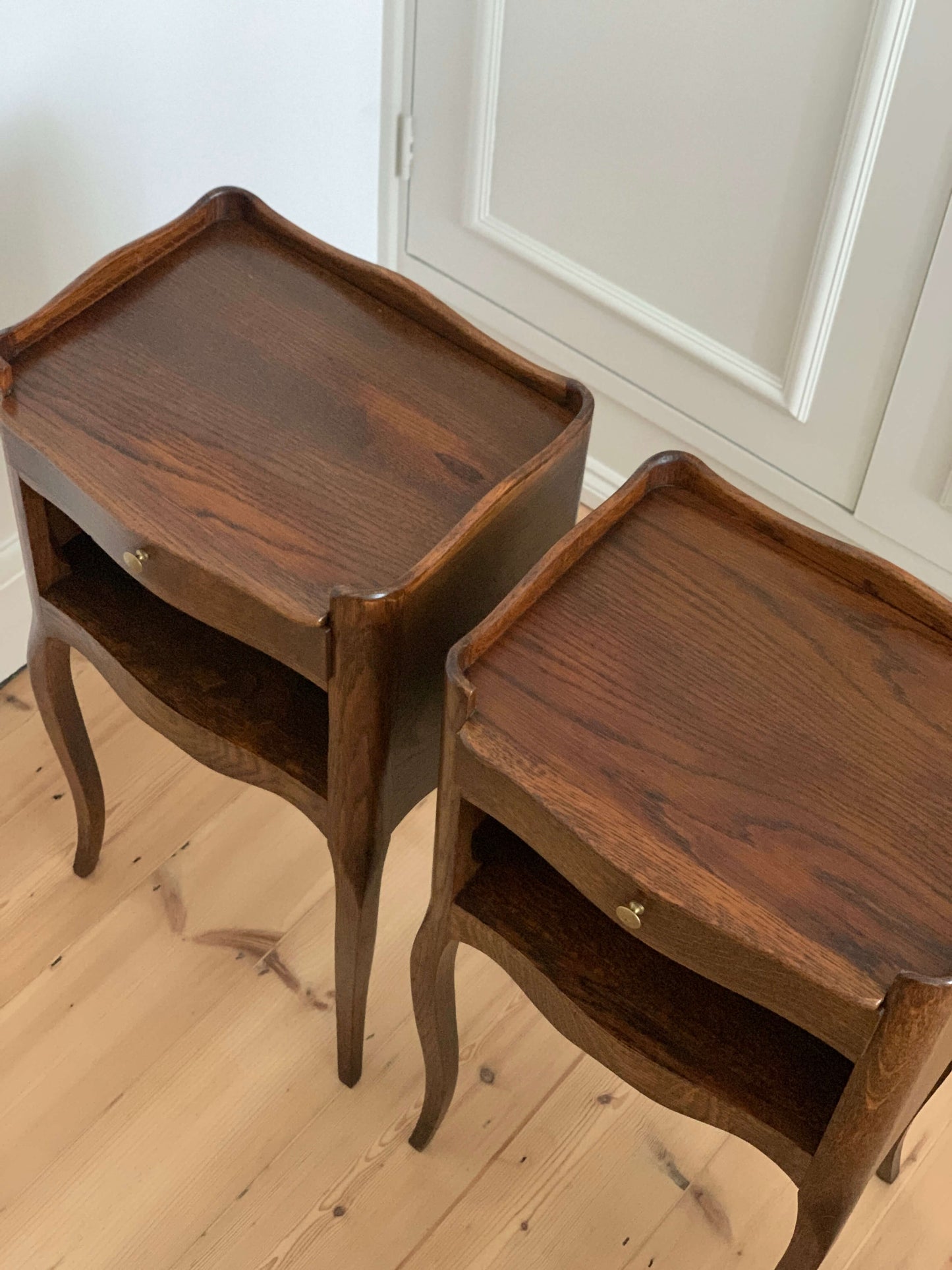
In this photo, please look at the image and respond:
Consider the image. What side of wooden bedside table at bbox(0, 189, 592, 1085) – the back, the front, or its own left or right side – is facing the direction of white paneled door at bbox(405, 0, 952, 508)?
back

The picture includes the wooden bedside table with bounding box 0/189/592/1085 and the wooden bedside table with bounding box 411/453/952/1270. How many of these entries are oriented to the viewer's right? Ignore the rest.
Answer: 0

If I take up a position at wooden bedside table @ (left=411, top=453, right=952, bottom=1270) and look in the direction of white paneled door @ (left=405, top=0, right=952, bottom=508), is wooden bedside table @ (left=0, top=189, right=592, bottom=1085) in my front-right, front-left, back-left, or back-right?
front-left

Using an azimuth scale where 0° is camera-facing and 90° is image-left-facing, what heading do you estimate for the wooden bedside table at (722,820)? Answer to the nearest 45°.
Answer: approximately 45°

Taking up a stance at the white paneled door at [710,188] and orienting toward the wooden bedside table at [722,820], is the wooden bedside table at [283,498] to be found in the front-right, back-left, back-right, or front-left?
front-right

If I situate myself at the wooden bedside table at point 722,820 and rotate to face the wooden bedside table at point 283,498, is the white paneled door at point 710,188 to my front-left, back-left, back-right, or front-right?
front-right

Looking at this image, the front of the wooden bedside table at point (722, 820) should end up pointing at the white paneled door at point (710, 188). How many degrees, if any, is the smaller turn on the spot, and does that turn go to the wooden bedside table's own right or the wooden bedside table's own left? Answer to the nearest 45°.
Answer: approximately 135° to the wooden bedside table's own right
